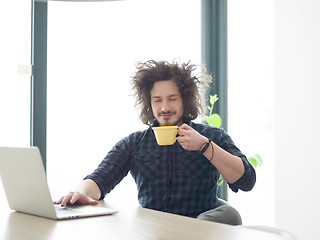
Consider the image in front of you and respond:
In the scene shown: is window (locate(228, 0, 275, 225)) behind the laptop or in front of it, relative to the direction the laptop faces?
in front

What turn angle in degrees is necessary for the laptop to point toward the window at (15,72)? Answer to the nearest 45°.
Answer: approximately 45° to its left

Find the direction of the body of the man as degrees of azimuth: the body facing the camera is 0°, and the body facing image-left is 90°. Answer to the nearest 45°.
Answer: approximately 0°

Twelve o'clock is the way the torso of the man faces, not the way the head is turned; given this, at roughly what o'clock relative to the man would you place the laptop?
The laptop is roughly at 1 o'clock from the man.

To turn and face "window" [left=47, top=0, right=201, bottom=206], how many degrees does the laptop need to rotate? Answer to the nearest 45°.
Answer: approximately 45° to its left

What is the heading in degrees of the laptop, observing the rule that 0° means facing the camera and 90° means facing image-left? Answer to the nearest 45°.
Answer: approximately 225°

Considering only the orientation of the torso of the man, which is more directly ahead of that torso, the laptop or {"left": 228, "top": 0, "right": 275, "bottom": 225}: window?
the laptop

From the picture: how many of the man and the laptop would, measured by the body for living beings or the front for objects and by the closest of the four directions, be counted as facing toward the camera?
1

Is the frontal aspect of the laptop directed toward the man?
yes

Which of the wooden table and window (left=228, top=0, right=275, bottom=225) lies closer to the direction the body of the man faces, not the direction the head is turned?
the wooden table

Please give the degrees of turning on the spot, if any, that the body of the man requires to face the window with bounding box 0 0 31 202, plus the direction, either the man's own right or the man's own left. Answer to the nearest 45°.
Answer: approximately 135° to the man's own right

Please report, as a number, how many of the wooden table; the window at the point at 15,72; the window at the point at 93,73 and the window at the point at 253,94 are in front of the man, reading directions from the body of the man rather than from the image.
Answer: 1

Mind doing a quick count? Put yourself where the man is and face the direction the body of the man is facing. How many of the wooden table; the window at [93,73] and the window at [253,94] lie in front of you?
1
